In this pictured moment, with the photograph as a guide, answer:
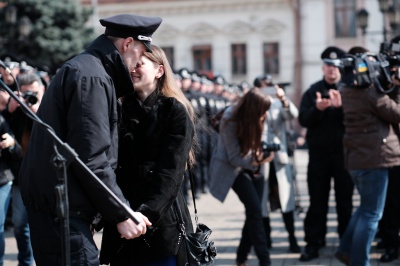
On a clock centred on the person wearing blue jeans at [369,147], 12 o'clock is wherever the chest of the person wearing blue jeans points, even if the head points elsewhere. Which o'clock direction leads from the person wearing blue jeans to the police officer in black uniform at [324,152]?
The police officer in black uniform is roughly at 10 o'clock from the person wearing blue jeans.

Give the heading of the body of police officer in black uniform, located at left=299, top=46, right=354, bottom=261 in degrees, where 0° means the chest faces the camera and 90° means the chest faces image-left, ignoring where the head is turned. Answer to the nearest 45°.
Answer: approximately 0°

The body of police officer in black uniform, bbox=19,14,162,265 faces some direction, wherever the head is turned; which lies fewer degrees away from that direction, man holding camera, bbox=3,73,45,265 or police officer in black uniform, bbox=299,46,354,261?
the police officer in black uniform

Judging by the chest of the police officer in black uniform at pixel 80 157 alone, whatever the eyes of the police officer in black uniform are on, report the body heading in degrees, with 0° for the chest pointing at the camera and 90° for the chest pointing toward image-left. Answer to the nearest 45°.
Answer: approximately 270°

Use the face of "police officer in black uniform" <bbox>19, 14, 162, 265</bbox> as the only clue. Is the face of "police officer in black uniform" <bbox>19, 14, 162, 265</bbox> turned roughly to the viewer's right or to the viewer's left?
to the viewer's right

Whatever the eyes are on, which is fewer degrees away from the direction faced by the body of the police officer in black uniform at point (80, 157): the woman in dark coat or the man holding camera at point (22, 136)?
the woman in dark coat

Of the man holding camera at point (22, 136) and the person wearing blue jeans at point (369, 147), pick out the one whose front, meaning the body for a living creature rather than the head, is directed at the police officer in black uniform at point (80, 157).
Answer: the man holding camera

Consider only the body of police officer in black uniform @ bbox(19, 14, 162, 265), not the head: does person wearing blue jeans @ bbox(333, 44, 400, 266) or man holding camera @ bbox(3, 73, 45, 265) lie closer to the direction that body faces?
the person wearing blue jeans

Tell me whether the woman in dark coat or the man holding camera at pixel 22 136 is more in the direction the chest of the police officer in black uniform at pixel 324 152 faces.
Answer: the woman in dark coat
